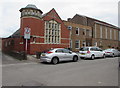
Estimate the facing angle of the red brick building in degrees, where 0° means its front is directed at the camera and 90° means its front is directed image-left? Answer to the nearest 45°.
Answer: approximately 315°

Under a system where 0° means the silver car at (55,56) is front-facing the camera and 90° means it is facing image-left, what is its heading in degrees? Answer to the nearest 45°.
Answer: approximately 225°

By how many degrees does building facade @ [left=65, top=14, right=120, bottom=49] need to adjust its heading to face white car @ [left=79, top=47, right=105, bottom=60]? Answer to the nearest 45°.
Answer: approximately 45° to its right

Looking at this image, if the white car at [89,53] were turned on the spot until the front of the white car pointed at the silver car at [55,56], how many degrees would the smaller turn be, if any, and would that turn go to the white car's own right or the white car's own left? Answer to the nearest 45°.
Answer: approximately 180°

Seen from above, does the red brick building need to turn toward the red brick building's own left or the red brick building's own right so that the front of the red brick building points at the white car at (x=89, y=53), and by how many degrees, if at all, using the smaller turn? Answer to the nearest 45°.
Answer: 0° — it already faces it

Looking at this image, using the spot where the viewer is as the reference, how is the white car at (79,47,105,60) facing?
facing away from the viewer and to the right of the viewer

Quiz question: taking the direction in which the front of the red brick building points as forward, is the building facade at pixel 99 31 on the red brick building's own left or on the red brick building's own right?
on the red brick building's own left

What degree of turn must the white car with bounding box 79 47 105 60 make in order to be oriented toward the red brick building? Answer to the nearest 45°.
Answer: approximately 135° to its left

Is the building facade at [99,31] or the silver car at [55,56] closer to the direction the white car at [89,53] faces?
the building facade

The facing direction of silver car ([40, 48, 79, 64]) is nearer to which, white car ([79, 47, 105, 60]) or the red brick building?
the white car

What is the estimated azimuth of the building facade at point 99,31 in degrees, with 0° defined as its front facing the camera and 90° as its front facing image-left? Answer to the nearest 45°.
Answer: approximately 315°
